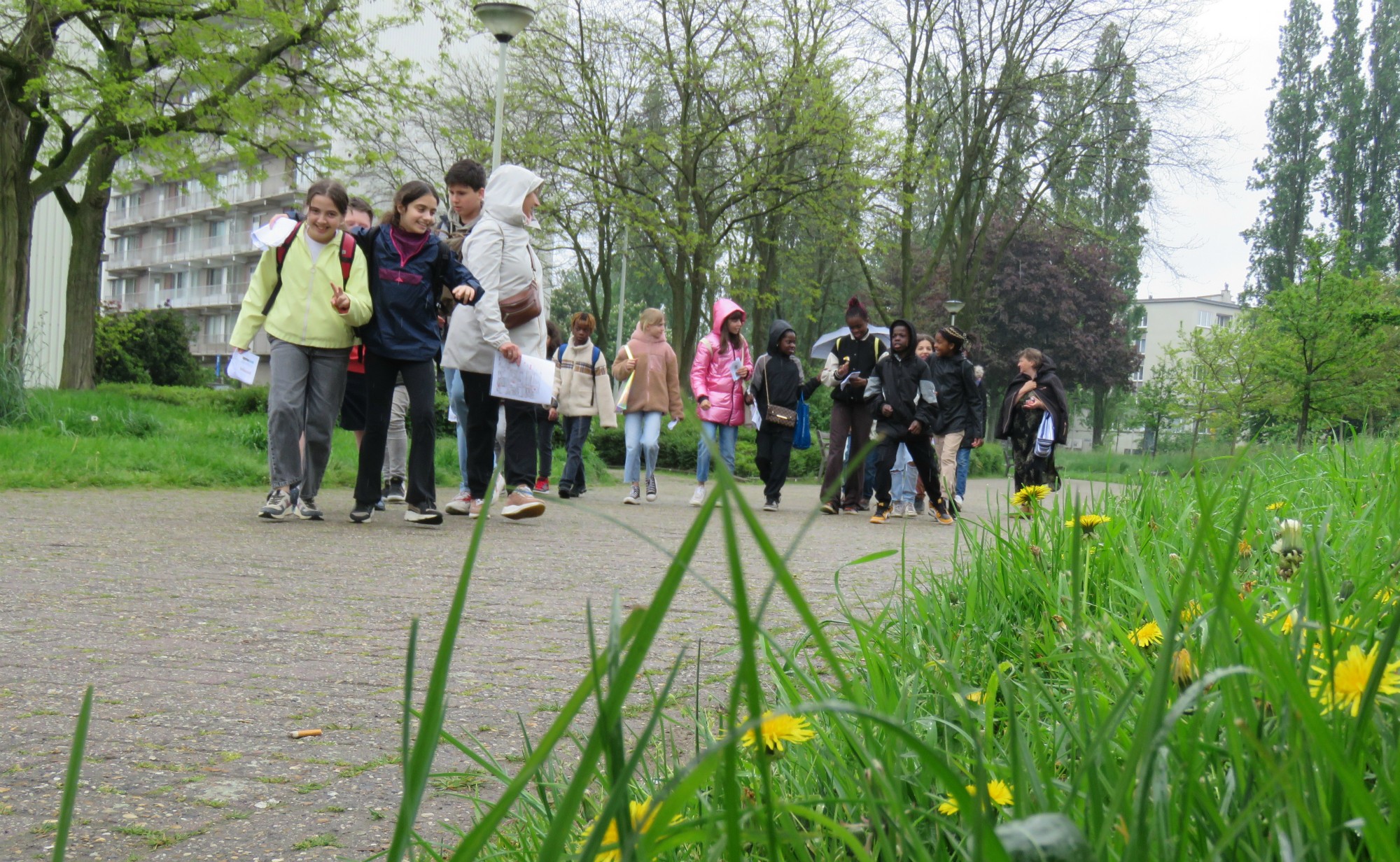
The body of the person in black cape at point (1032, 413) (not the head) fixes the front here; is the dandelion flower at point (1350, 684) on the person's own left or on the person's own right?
on the person's own left

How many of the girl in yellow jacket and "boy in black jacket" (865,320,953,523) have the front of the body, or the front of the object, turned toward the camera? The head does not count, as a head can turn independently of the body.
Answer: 2

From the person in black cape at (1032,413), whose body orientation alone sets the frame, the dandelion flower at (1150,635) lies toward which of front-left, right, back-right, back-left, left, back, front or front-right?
front-left

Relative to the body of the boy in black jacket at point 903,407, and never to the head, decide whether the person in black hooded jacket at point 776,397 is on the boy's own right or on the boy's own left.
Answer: on the boy's own right

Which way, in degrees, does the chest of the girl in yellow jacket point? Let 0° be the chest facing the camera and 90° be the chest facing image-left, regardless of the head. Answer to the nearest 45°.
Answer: approximately 0°

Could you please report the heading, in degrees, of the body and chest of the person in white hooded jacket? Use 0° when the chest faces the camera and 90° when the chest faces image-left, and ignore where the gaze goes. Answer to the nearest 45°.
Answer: approximately 315°

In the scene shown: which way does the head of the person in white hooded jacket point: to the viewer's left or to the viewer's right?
to the viewer's right

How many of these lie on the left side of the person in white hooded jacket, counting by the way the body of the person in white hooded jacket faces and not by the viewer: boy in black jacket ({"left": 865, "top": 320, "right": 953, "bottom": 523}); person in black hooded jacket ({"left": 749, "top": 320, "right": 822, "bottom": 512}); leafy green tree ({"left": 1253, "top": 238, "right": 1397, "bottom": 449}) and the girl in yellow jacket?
3

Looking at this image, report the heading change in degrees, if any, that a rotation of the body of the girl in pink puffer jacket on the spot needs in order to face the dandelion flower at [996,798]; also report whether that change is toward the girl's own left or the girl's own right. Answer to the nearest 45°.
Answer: approximately 45° to the girl's own right

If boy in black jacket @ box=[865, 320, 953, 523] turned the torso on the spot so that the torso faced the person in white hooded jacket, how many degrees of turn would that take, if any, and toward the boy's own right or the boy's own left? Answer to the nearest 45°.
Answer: approximately 45° to the boy's own right

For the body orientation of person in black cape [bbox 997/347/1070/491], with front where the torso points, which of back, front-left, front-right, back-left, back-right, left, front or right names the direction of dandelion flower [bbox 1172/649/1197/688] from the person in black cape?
front-left

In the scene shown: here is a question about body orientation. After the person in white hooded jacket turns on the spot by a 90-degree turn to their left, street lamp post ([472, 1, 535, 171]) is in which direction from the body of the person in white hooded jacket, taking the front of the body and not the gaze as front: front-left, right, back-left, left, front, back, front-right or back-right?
front-left
